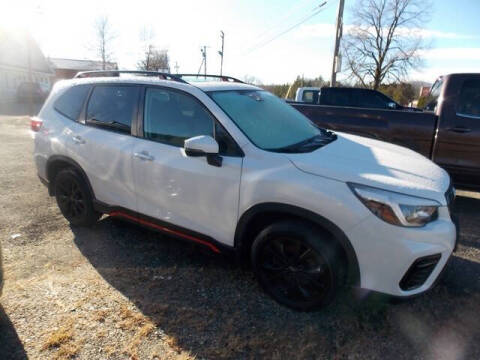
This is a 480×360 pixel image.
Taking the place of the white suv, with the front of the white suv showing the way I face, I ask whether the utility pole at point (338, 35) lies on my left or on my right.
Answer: on my left

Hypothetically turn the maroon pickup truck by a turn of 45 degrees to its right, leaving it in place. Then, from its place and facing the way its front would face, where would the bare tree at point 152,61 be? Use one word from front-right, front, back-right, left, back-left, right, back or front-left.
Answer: back

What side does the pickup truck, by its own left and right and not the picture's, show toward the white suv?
right

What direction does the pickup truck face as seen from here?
to the viewer's right

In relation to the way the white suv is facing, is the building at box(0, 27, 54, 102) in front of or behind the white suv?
behind

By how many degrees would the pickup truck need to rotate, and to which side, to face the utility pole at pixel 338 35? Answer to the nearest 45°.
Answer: approximately 90° to its left

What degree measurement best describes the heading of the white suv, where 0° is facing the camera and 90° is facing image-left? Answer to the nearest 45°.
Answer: approximately 315°

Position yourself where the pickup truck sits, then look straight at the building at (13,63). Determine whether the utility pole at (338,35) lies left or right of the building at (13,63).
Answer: right

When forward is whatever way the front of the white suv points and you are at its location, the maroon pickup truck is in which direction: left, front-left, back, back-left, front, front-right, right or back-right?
left

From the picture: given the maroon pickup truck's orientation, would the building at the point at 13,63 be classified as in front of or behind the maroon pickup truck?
behind

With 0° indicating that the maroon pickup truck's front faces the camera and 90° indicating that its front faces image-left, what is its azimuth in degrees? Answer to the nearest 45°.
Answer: approximately 270°
